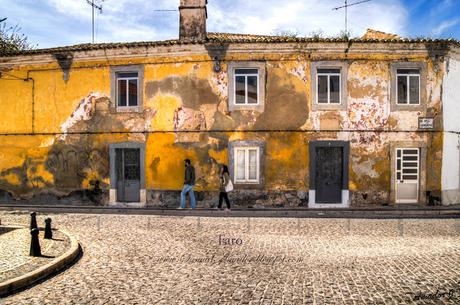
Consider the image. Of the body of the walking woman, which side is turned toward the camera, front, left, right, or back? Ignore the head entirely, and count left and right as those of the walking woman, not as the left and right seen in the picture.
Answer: left

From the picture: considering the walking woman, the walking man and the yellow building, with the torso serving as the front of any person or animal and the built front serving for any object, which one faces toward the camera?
the yellow building

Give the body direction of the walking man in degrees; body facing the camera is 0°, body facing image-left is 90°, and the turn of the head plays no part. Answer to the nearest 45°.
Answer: approximately 90°

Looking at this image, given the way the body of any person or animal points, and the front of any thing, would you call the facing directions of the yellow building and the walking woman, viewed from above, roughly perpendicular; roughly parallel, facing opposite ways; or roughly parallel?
roughly perpendicular

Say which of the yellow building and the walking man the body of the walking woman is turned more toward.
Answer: the walking man

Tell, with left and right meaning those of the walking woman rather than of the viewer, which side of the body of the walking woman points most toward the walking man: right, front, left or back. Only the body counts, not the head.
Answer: front

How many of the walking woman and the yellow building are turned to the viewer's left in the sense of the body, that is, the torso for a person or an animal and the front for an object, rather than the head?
1

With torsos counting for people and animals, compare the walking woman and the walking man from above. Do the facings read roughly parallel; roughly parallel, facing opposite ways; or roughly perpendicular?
roughly parallel

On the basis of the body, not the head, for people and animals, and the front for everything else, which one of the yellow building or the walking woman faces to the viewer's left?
the walking woman

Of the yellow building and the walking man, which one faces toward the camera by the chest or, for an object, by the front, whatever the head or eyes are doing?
the yellow building

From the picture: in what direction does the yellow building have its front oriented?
toward the camera

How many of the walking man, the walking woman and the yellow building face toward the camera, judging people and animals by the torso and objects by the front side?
1

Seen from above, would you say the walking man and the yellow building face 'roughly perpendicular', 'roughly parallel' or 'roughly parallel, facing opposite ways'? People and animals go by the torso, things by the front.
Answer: roughly perpendicular
